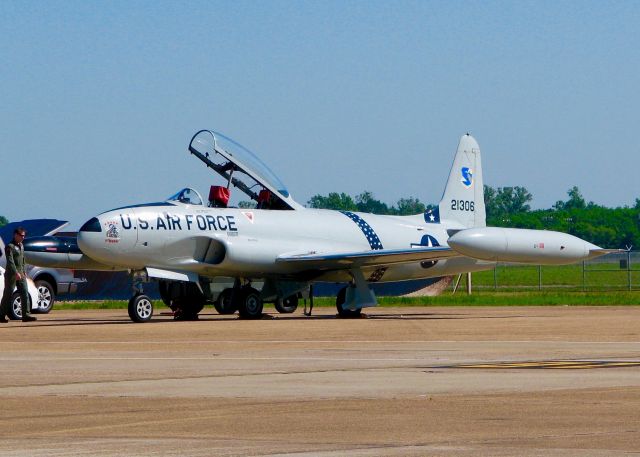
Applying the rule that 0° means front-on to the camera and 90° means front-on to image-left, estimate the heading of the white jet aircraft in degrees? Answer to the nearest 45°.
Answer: approximately 45°
